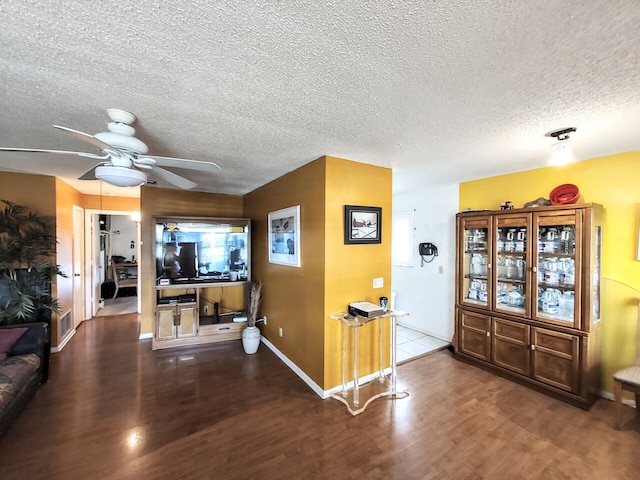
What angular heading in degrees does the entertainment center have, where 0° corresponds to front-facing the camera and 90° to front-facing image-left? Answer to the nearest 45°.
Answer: approximately 0°

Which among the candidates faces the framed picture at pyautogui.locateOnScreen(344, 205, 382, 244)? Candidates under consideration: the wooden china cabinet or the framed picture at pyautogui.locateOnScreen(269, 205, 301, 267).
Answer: the wooden china cabinet

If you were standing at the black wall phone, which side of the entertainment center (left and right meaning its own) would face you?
left

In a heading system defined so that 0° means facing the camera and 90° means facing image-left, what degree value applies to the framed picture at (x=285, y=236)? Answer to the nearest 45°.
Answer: approximately 45°

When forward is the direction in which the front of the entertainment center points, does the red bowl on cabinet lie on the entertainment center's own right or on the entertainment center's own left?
on the entertainment center's own left

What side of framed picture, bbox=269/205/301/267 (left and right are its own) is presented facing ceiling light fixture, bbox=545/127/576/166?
left
